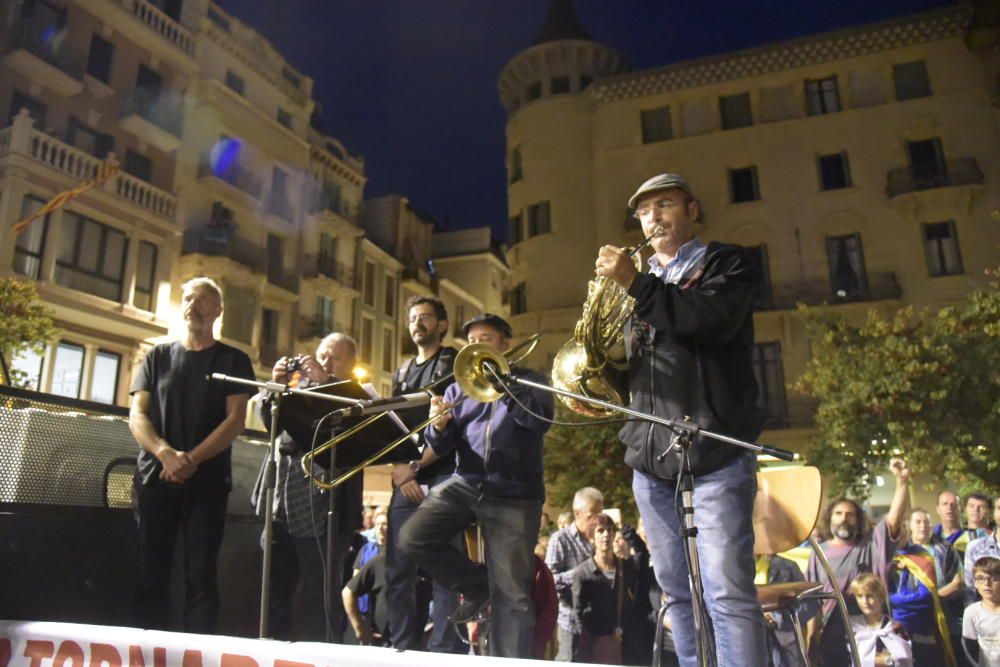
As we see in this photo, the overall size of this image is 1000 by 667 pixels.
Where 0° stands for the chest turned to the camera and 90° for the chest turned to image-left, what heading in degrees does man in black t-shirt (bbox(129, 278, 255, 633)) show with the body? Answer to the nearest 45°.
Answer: approximately 0°

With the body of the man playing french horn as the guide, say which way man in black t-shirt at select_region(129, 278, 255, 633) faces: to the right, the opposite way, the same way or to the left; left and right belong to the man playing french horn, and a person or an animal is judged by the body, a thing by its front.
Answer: to the left

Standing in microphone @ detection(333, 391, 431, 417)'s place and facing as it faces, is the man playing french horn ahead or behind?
ahead

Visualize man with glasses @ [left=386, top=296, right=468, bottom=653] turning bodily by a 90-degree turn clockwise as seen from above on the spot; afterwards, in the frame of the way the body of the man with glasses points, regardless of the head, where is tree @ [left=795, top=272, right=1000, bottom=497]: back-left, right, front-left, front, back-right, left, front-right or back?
right

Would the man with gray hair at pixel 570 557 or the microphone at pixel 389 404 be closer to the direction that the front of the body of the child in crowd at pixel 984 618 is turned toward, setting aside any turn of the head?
the microphone

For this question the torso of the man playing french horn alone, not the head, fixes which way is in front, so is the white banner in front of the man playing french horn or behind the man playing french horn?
in front

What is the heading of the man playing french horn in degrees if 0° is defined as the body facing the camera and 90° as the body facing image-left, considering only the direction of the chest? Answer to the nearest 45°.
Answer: approximately 45°

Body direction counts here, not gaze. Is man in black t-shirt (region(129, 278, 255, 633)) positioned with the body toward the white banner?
yes

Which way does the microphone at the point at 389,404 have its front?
to the viewer's right

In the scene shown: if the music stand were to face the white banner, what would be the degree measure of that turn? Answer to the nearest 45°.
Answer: approximately 180°

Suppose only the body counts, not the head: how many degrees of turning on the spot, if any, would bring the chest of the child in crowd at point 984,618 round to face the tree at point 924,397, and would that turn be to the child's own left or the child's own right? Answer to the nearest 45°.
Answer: approximately 180°

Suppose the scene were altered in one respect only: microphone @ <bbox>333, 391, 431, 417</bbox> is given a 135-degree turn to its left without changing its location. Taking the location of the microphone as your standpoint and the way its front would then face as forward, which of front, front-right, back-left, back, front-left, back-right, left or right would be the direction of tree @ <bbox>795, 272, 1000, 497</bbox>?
right

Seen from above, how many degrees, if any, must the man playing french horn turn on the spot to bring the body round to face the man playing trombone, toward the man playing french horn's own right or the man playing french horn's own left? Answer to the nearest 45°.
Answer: approximately 90° to the man playing french horn's own right

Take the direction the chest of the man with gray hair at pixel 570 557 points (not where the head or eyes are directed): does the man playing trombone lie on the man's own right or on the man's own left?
on the man's own right

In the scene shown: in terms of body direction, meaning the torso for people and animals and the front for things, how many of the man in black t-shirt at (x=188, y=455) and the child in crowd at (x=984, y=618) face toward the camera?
2
